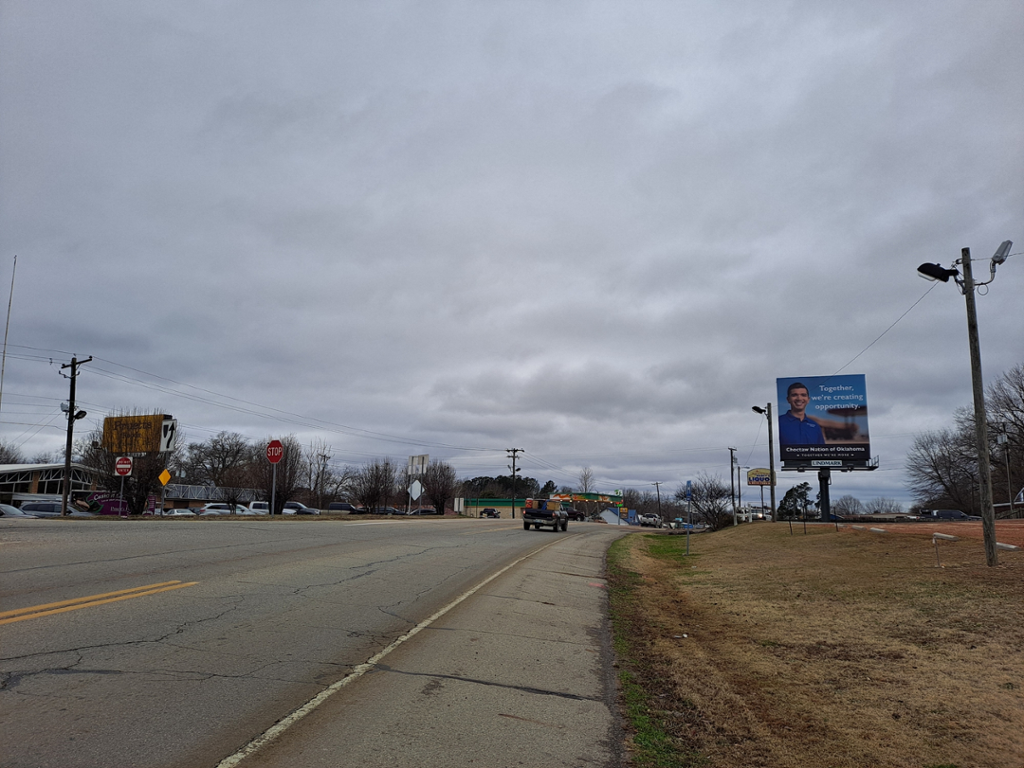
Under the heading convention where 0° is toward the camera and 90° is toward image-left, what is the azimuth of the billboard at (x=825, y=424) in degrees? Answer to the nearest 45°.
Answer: approximately 0°

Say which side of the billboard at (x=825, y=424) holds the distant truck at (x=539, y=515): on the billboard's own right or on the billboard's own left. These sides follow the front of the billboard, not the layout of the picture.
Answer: on the billboard's own right

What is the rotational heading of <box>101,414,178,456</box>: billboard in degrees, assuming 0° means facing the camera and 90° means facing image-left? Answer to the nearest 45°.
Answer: approximately 0°

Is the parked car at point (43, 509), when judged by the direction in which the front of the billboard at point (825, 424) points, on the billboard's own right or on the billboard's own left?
on the billboard's own right
